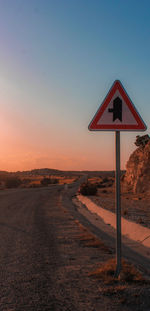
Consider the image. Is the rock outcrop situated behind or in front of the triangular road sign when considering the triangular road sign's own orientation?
behind

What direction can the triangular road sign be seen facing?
toward the camera

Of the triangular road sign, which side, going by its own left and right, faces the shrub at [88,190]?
back

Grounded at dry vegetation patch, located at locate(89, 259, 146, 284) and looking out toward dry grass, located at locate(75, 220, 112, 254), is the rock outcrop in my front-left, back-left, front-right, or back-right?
front-right

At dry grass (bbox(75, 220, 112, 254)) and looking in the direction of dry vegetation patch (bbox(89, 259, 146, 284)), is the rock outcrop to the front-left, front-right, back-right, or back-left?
back-left
